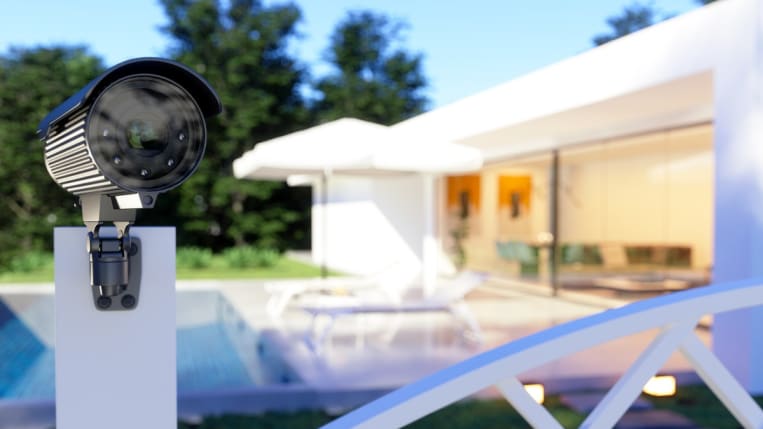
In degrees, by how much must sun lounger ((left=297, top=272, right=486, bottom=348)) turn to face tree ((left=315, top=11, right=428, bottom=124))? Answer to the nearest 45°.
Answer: approximately 90° to its right

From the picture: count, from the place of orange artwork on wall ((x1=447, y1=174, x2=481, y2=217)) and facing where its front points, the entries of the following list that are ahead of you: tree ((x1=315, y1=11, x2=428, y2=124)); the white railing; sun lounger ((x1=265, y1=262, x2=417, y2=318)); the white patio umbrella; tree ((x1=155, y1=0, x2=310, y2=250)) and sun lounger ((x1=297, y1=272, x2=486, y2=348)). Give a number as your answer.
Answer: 4

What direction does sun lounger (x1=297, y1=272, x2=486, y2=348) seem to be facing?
to the viewer's left

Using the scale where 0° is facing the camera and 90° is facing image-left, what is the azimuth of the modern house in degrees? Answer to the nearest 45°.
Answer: approximately 45°

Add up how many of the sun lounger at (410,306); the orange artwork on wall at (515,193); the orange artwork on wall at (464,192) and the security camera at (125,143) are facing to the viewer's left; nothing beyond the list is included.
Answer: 1

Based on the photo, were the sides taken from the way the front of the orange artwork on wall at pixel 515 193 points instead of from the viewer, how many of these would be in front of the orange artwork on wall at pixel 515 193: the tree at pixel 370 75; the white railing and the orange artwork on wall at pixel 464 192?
1

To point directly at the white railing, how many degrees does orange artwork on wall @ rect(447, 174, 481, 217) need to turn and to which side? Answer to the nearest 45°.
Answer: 0° — it already faces it

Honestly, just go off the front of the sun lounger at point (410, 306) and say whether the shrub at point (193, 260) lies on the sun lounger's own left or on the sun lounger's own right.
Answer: on the sun lounger's own right

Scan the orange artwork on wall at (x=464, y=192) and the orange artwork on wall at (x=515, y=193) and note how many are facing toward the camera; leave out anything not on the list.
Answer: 2

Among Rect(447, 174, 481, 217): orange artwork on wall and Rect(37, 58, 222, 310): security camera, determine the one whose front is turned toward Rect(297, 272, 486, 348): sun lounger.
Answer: the orange artwork on wall

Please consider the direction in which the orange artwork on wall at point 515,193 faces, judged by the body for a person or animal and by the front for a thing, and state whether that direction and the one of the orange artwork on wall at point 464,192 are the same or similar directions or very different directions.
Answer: same or similar directions

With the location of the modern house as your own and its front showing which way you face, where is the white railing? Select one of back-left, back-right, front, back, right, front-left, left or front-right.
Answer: front-left

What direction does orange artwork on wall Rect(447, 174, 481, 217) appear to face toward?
toward the camera

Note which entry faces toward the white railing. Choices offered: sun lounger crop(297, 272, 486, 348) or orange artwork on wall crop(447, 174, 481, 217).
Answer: the orange artwork on wall

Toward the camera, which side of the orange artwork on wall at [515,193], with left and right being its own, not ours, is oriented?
front

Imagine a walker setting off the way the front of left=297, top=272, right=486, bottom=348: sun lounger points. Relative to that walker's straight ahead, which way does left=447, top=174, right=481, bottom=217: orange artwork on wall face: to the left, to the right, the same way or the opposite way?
to the left

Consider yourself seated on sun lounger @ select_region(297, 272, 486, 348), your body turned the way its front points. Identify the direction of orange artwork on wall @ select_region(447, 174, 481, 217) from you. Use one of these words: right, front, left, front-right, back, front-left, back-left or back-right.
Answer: right

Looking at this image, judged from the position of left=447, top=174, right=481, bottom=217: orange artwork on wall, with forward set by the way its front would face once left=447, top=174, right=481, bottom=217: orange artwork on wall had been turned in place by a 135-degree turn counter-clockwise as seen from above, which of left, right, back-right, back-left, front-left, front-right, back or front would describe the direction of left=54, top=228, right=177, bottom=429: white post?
back-right

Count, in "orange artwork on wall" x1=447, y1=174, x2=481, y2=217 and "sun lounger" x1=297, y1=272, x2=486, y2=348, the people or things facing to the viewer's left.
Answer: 1

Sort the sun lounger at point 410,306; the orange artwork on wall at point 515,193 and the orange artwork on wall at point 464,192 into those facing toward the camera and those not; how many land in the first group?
2

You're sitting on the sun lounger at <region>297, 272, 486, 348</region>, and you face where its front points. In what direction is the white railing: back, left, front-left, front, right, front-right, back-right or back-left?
left

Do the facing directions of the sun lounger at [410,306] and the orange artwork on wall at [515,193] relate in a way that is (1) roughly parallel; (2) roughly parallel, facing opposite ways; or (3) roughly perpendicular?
roughly perpendicular

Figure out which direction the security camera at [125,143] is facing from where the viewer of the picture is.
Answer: facing the viewer and to the right of the viewer
